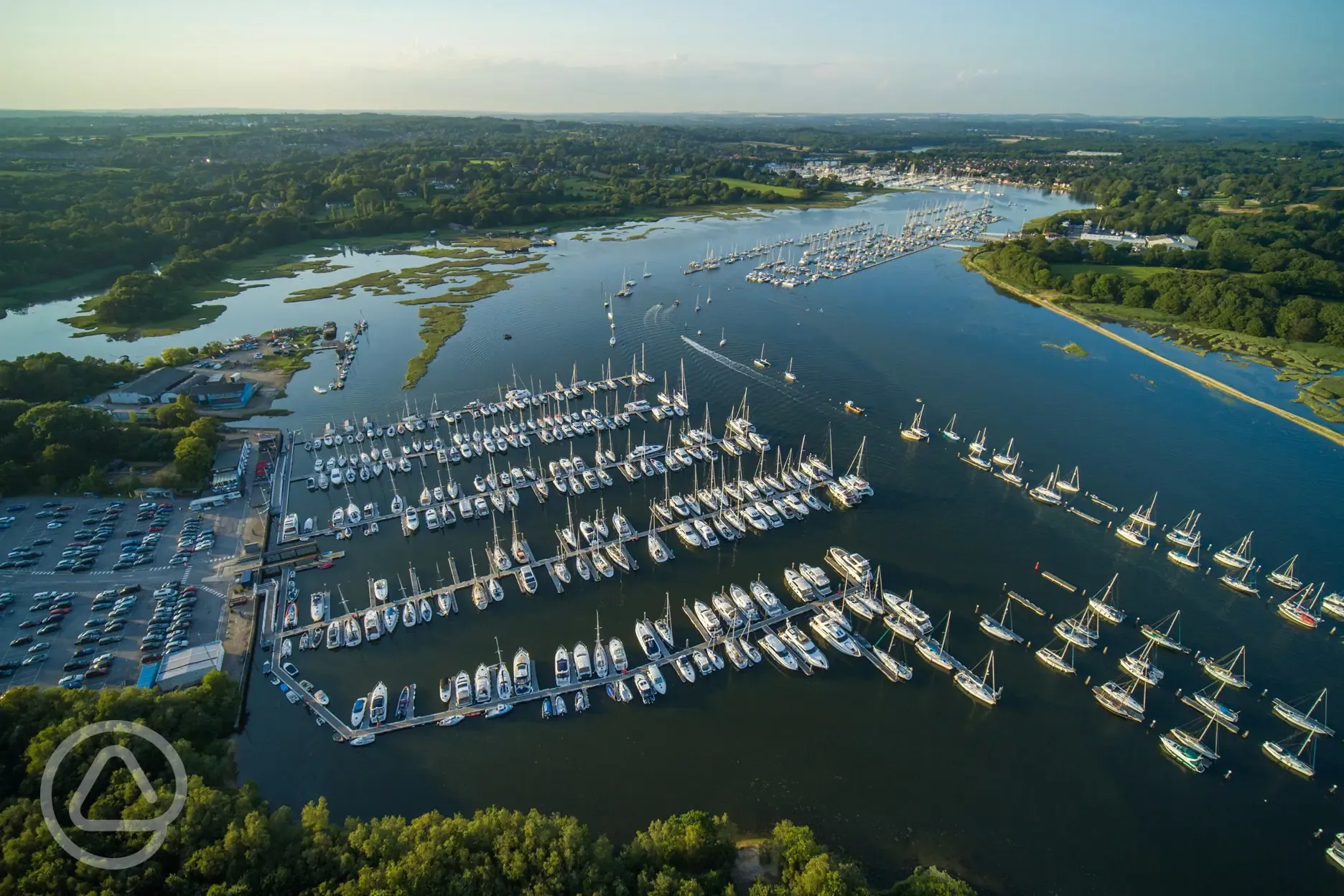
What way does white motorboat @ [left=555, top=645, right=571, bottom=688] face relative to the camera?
away from the camera

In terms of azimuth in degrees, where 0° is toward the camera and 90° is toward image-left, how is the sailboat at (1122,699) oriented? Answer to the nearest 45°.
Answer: approximately 315°

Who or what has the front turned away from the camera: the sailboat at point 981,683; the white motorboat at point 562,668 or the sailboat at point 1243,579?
the white motorboat

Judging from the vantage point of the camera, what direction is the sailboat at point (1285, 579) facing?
facing away from the viewer and to the left of the viewer

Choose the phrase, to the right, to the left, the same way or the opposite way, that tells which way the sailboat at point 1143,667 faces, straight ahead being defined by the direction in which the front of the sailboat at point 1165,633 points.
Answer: the same way
